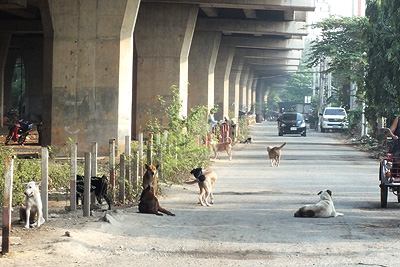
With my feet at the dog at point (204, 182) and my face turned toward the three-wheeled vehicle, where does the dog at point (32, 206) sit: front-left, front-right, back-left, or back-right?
back-right

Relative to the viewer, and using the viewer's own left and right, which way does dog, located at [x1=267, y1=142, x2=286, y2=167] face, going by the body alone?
facing away from the viewer and to the left of the viewer

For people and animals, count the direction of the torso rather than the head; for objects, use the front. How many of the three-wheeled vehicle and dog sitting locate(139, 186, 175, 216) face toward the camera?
1
